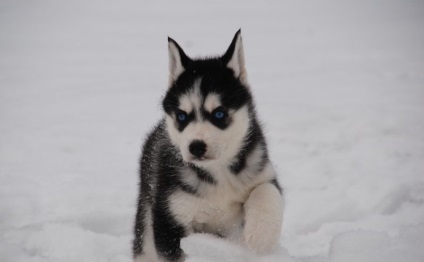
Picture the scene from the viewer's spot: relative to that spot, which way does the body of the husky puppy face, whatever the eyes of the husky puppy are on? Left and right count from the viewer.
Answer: facing the viewer
